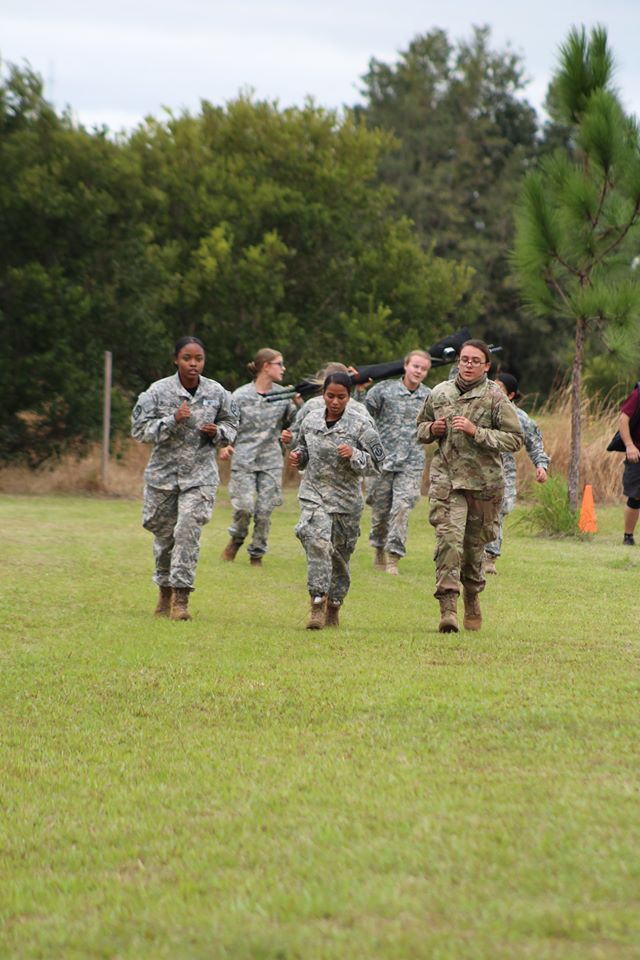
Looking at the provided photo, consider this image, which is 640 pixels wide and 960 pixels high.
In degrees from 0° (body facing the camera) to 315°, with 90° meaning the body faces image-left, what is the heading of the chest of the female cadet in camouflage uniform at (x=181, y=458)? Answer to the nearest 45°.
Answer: approximately 0°

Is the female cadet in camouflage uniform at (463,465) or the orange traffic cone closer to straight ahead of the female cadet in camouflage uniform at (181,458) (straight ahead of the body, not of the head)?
the female cadet in camouflage uniform

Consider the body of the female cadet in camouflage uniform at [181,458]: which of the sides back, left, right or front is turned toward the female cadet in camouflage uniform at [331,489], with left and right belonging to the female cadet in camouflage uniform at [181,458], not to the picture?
left

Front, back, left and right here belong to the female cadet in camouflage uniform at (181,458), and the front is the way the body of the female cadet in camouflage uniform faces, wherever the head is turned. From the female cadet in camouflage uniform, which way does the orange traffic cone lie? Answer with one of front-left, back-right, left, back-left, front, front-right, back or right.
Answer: back-left

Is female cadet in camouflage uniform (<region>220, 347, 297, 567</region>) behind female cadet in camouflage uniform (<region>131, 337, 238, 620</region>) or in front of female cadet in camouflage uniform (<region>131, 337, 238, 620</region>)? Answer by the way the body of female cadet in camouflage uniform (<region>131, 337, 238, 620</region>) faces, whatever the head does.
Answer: behind

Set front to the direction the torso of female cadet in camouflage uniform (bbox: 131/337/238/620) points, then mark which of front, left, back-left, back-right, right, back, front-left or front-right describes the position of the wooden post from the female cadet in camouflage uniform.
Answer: back

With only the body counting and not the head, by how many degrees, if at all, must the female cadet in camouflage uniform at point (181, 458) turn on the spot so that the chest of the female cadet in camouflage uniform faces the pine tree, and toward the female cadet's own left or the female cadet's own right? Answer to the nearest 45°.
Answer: approximately 135° to the female cadet's own left
